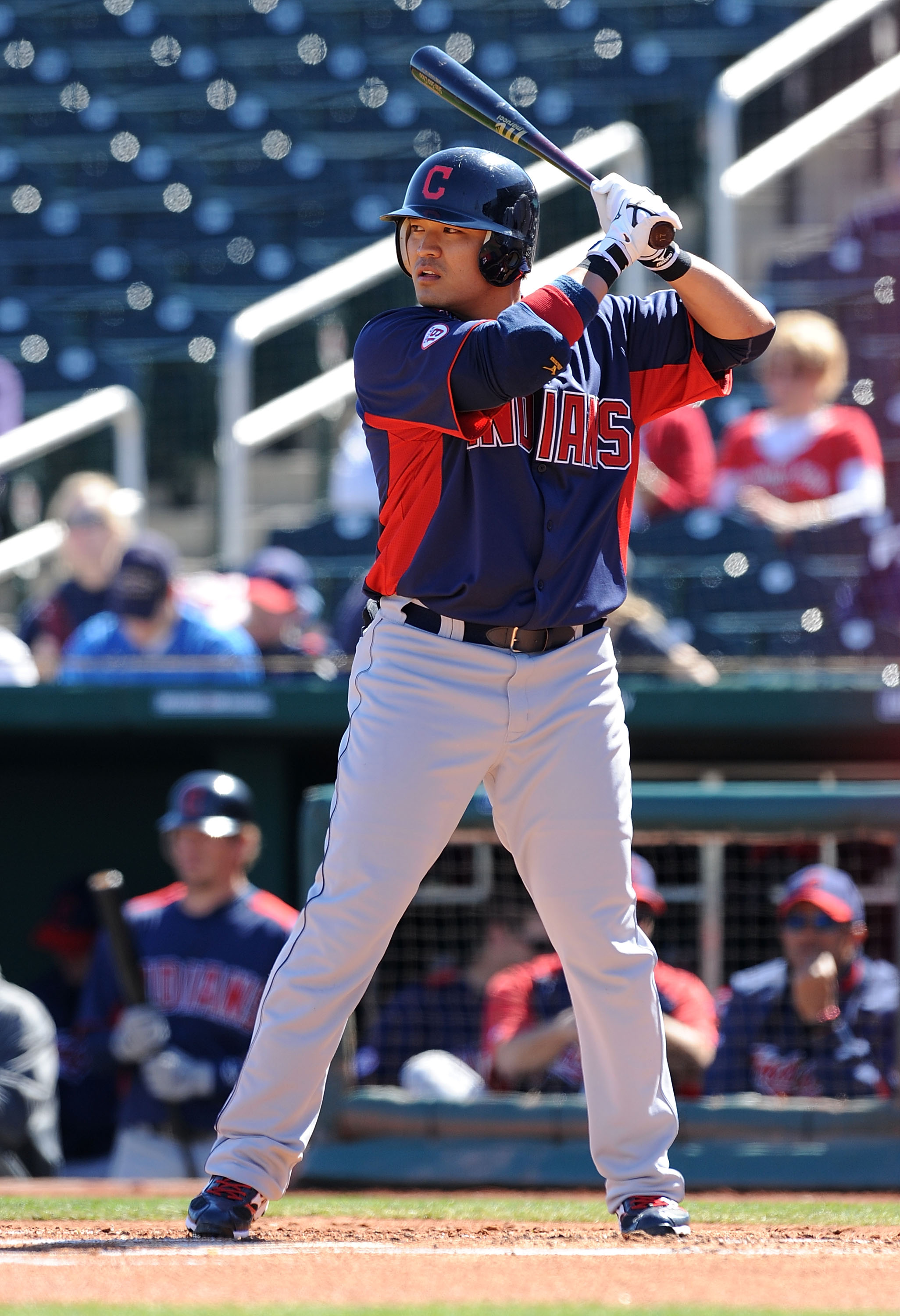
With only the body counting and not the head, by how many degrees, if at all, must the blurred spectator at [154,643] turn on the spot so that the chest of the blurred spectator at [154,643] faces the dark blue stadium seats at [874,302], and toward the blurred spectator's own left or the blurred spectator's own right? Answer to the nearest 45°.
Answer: approximately 90° to the blurred spectator's own left

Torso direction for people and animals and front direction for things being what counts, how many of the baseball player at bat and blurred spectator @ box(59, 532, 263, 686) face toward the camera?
2

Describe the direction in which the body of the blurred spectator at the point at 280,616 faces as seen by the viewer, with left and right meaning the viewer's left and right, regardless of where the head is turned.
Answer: facing the viewer and to the left of the viewer

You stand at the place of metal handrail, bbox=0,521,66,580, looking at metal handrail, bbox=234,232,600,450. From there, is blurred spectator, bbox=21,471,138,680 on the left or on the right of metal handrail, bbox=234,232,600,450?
right

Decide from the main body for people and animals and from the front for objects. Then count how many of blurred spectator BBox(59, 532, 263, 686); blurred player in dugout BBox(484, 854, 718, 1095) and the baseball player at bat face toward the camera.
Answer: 3

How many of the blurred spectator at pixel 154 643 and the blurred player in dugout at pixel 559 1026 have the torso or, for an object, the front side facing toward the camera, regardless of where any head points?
2

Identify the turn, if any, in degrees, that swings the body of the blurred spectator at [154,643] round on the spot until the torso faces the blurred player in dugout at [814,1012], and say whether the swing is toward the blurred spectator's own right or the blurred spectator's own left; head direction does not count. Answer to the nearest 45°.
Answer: approximately 45° to the blurred spectator's own left

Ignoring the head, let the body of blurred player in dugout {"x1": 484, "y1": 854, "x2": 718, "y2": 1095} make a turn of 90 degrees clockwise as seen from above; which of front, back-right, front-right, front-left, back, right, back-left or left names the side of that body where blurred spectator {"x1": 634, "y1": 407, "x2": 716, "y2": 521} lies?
right
